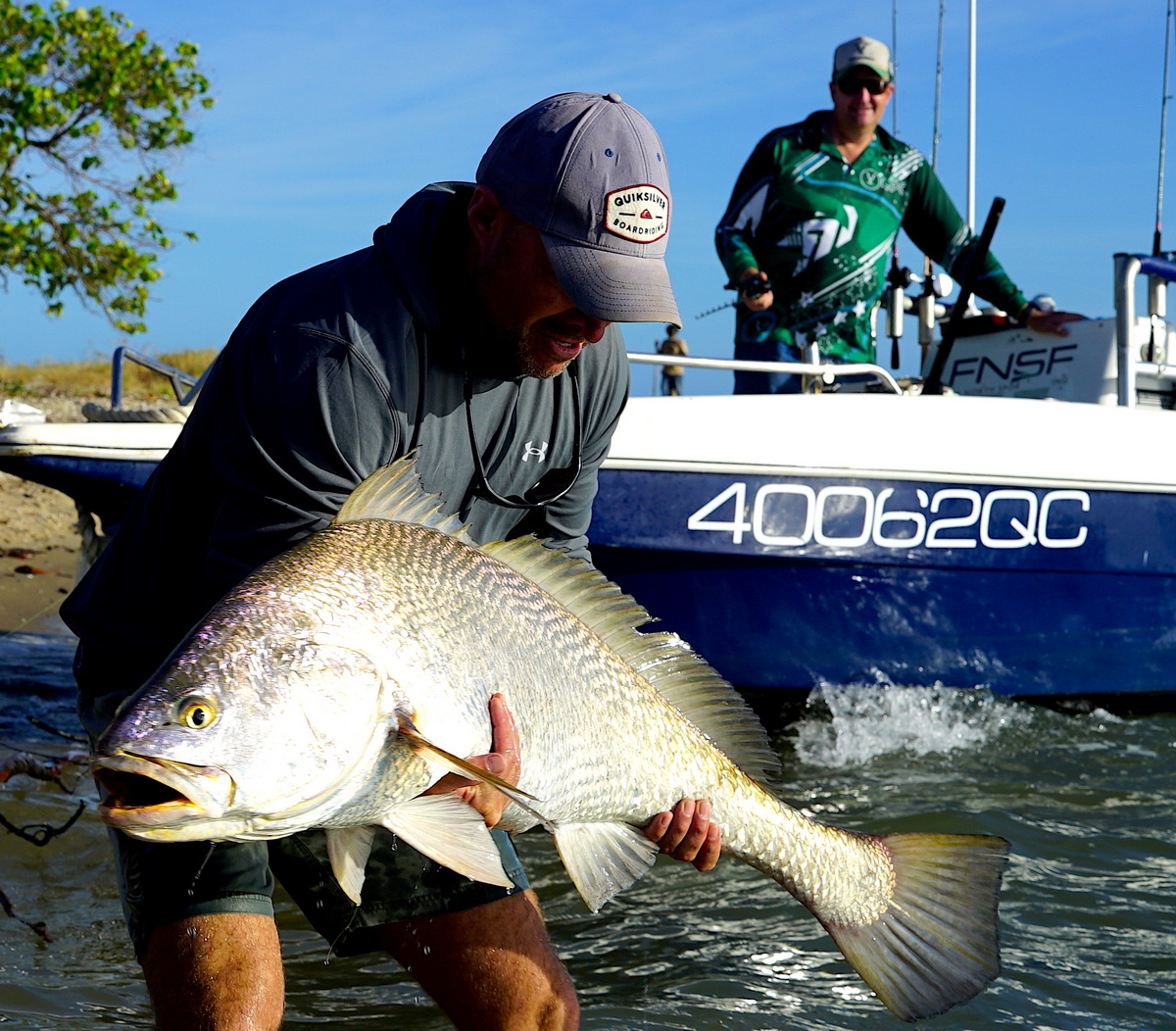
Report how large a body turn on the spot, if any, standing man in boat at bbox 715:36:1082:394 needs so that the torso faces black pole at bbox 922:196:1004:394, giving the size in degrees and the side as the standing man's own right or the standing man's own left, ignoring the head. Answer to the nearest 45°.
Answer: approximately 90° to the standing man's own left

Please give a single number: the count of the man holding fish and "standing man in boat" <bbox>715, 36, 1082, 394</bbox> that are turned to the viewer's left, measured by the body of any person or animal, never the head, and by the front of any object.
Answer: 0

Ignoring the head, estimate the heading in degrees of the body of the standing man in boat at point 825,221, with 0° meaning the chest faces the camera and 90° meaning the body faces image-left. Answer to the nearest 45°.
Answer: approximately 0°

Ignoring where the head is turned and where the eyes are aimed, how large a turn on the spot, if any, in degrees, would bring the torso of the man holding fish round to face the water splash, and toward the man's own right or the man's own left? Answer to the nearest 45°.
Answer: approximately 90° to the man's own left

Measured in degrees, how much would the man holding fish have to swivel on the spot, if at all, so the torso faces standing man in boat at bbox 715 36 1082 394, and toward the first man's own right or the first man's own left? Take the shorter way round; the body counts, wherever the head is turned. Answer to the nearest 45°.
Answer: approximately 90° to the first man's own left

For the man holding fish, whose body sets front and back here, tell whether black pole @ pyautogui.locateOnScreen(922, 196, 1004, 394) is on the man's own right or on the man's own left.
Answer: on the man's own left

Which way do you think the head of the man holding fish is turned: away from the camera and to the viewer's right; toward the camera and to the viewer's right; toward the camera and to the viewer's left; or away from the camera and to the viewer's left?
toward the camera and to the viewer's right

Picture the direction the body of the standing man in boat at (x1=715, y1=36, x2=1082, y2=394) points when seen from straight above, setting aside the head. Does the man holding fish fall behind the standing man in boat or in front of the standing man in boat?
in front
